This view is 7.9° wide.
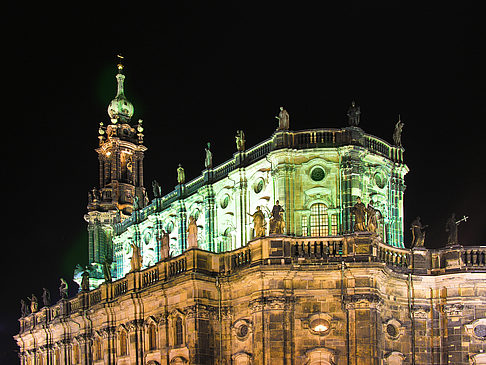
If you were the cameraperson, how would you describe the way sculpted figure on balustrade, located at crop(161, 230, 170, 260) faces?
facing the viewer and to the left of the viewer
